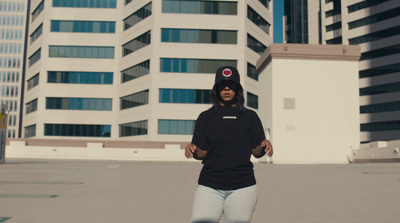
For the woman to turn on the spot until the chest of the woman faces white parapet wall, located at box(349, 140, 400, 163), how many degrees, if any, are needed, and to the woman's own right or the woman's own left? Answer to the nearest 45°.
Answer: approximately 135° to the woman's own left

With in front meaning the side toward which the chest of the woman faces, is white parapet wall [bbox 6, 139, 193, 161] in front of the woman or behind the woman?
behind

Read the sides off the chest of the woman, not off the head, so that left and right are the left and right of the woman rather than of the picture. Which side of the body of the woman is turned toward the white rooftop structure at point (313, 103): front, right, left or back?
back

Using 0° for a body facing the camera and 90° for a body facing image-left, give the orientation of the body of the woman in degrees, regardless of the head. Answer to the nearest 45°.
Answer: approximately 0°

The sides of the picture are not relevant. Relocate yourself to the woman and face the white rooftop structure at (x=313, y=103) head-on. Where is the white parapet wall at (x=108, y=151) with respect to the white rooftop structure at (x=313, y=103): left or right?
left
